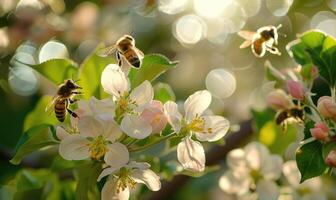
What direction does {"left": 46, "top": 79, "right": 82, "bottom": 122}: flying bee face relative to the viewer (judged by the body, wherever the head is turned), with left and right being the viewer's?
facing to the right of the viewer
